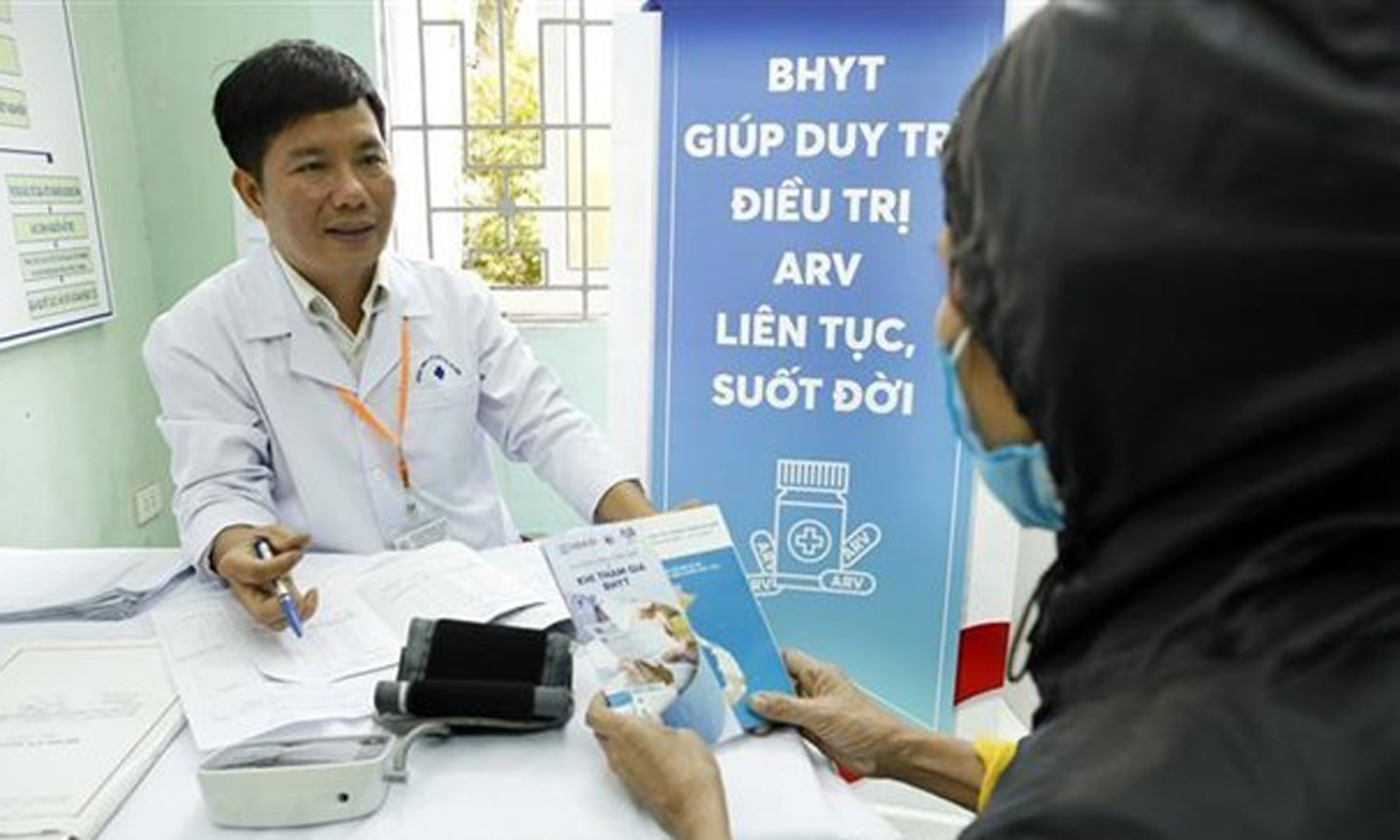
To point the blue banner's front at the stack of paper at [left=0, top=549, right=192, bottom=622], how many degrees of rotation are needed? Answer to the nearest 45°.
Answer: approximately 45° to its right

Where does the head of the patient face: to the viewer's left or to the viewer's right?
to the viewer's left

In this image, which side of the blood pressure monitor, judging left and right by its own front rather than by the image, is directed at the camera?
back

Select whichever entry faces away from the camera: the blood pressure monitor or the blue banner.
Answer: the blood pressure monitor

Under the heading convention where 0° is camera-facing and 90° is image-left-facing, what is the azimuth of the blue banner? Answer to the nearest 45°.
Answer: approximately 0°

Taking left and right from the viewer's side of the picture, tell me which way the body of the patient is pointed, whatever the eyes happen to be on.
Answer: facing away from the viewer and to the left of the viewer

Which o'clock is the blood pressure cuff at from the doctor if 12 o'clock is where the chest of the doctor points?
The blood pressure cuff is roughly at 1 o'clock from the doctor.

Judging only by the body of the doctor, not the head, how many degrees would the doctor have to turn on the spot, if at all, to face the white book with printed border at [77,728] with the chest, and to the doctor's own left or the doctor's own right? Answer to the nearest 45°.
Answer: approximately 45° to the doctor's own right

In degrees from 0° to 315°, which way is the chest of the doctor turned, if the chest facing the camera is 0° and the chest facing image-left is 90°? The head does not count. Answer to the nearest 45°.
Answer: approximately 315°

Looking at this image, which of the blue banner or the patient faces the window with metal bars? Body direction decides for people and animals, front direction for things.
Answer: the patient
